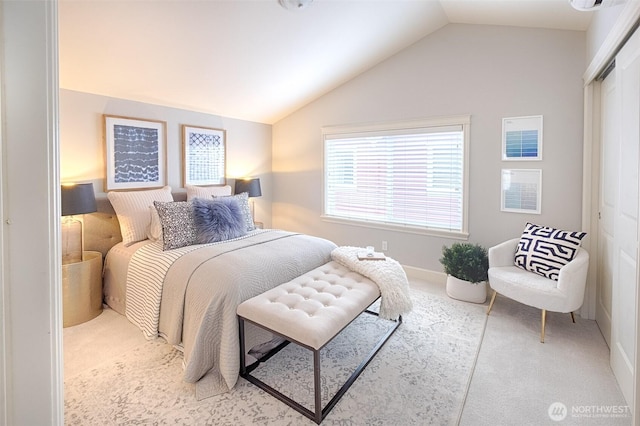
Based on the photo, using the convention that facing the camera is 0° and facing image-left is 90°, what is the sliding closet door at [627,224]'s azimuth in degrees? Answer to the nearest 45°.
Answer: approximately 90°

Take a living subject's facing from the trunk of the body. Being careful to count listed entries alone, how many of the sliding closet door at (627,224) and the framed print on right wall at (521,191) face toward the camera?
1

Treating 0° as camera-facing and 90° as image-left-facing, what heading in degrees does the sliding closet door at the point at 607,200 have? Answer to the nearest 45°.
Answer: approximately 90°

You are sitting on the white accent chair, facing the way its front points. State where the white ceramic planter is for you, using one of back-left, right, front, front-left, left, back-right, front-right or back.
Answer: right

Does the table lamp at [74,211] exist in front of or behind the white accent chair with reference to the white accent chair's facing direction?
in front

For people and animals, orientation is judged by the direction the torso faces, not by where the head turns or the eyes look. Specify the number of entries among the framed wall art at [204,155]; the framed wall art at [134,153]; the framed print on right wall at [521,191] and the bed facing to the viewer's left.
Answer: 0

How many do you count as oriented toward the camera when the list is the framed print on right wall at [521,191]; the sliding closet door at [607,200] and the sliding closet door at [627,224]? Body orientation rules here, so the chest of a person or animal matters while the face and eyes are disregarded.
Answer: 1

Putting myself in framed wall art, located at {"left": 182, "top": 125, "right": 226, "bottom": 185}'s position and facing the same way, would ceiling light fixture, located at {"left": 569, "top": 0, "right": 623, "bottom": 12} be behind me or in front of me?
in front

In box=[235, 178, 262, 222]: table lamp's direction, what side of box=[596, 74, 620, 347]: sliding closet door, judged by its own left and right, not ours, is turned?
front

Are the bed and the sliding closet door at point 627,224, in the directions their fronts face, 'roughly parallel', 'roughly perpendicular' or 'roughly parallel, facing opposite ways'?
roughly parallel, facing opposite ways

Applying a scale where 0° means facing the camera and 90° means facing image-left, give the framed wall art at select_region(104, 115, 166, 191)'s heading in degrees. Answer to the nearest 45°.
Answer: approximately 315°

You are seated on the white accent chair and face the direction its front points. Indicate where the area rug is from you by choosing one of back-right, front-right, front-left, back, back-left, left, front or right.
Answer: front

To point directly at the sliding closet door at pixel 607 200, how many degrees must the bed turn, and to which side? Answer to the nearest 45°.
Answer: approximately 45° to its left
